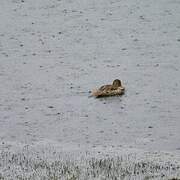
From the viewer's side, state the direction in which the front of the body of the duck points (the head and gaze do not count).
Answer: to the viewer's right
